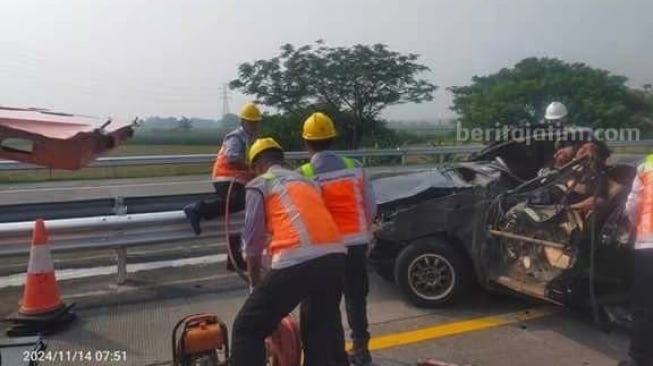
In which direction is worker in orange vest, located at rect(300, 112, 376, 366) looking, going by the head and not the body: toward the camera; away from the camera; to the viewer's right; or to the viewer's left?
away from the camera

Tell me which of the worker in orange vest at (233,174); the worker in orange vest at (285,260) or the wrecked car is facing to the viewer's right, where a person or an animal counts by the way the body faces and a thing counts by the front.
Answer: the worker in orange vest at (233,174)

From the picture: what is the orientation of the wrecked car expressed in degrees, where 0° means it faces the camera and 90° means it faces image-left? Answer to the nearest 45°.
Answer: approximately 90°

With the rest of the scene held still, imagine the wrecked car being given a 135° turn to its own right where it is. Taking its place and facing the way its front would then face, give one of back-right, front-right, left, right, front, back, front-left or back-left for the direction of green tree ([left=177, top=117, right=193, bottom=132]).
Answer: left

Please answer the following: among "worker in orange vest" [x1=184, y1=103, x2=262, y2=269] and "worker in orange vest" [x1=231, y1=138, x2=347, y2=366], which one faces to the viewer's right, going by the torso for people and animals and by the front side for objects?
"worker in orange vest" [x1=184, y1=103, x2=262, y2=269]

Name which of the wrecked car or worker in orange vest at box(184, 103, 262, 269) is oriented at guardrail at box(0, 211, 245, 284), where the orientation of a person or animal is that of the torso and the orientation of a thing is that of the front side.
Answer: the wrecked car

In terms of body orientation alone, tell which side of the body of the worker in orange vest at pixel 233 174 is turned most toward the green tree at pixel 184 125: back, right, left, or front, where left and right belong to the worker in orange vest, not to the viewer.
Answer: left

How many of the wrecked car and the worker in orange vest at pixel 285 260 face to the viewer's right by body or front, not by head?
0

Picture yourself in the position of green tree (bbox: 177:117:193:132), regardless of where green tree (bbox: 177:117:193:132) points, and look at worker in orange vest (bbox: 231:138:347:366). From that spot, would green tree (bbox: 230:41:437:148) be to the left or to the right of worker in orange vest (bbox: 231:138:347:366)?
left

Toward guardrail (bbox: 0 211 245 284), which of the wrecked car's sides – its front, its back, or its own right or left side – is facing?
front

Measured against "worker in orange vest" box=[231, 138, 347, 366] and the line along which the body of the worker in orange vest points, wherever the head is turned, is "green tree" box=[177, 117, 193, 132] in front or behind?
in front

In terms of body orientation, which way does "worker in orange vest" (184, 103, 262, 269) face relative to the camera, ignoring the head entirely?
to the viewer's right

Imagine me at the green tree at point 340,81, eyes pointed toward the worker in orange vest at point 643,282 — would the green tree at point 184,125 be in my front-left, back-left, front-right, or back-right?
back-right

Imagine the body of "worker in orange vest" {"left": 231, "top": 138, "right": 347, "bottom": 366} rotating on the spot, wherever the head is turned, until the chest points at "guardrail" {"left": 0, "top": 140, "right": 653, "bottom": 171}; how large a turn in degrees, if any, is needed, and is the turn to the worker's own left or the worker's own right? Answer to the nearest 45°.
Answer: approximately 45° to the worker's own right
